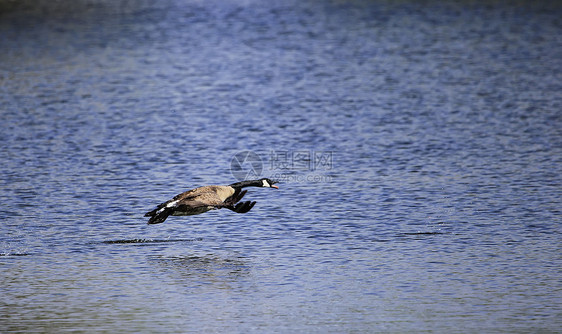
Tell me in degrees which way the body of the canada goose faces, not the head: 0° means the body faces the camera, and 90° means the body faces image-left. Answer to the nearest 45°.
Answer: approximately 270°
